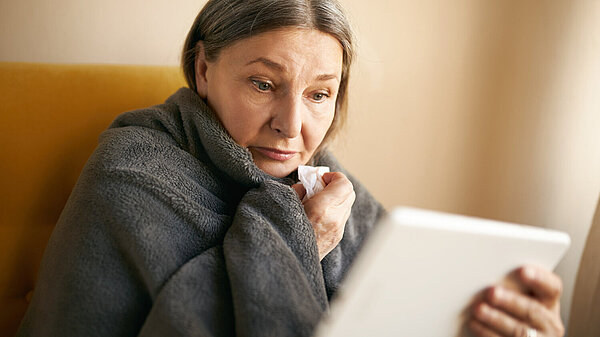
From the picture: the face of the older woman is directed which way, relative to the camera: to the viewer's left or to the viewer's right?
to the viewer's right

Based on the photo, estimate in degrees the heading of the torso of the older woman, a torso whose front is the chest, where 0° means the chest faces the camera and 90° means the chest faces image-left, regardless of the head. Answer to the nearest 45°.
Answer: approximately 315°
